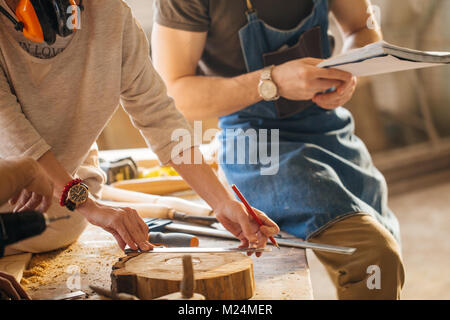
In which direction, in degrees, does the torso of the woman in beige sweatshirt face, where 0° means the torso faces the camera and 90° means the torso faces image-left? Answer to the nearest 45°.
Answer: approximately 0°

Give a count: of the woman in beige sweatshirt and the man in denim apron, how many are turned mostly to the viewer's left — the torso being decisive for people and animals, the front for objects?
0
